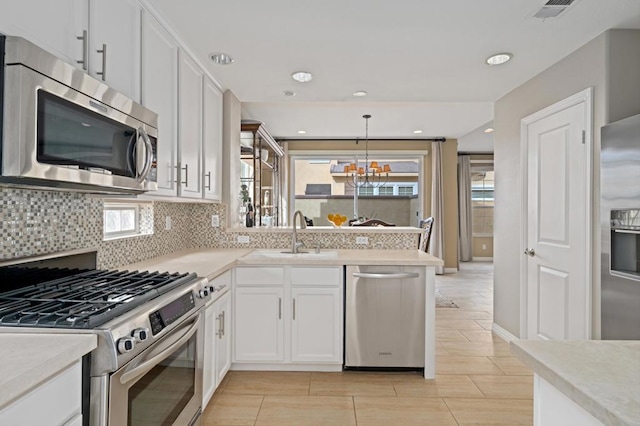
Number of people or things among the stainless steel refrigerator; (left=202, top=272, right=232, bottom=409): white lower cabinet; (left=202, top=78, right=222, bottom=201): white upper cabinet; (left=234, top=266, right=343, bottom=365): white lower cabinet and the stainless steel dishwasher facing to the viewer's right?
2

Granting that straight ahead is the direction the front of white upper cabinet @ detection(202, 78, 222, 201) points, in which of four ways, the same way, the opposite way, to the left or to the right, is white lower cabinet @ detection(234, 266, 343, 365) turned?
to the right

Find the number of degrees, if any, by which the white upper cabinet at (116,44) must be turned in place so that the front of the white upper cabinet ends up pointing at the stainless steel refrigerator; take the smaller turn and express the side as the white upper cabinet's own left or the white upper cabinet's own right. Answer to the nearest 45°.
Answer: approximately 45° to the white upper cabinet's own left

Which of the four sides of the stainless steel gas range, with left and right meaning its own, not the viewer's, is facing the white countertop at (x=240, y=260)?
left

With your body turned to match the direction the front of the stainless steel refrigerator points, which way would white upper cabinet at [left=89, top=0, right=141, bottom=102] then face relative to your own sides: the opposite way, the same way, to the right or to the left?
the opposite way

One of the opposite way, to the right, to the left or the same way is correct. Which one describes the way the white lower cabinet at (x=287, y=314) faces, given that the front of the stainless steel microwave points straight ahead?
to the right

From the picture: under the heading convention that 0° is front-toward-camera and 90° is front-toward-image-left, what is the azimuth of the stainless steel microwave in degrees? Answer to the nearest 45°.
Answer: approximately 315°

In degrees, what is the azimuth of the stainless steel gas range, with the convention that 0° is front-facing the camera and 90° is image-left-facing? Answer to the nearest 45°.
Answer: approximately 315°

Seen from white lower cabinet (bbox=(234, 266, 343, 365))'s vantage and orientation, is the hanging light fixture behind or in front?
behind

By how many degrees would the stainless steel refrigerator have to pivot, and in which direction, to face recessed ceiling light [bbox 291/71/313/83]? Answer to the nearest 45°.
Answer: approximately 45° to its right

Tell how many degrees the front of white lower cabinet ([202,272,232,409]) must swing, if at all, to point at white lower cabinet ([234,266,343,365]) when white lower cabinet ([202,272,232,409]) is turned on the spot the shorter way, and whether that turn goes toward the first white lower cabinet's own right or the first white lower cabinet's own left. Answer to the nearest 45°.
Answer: approximately 45° to the first white lower cabinet's own left

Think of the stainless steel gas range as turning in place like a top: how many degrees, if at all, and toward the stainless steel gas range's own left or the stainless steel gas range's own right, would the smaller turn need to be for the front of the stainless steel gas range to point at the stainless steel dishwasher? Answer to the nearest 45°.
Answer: approximately 45° to the stainless steel gas range's own left

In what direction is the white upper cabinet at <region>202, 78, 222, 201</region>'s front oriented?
to the viewer's right

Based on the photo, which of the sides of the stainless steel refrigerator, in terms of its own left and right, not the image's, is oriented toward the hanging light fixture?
right

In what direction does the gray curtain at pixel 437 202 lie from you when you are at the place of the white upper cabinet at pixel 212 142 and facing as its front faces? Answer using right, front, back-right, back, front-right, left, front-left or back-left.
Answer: front-left
